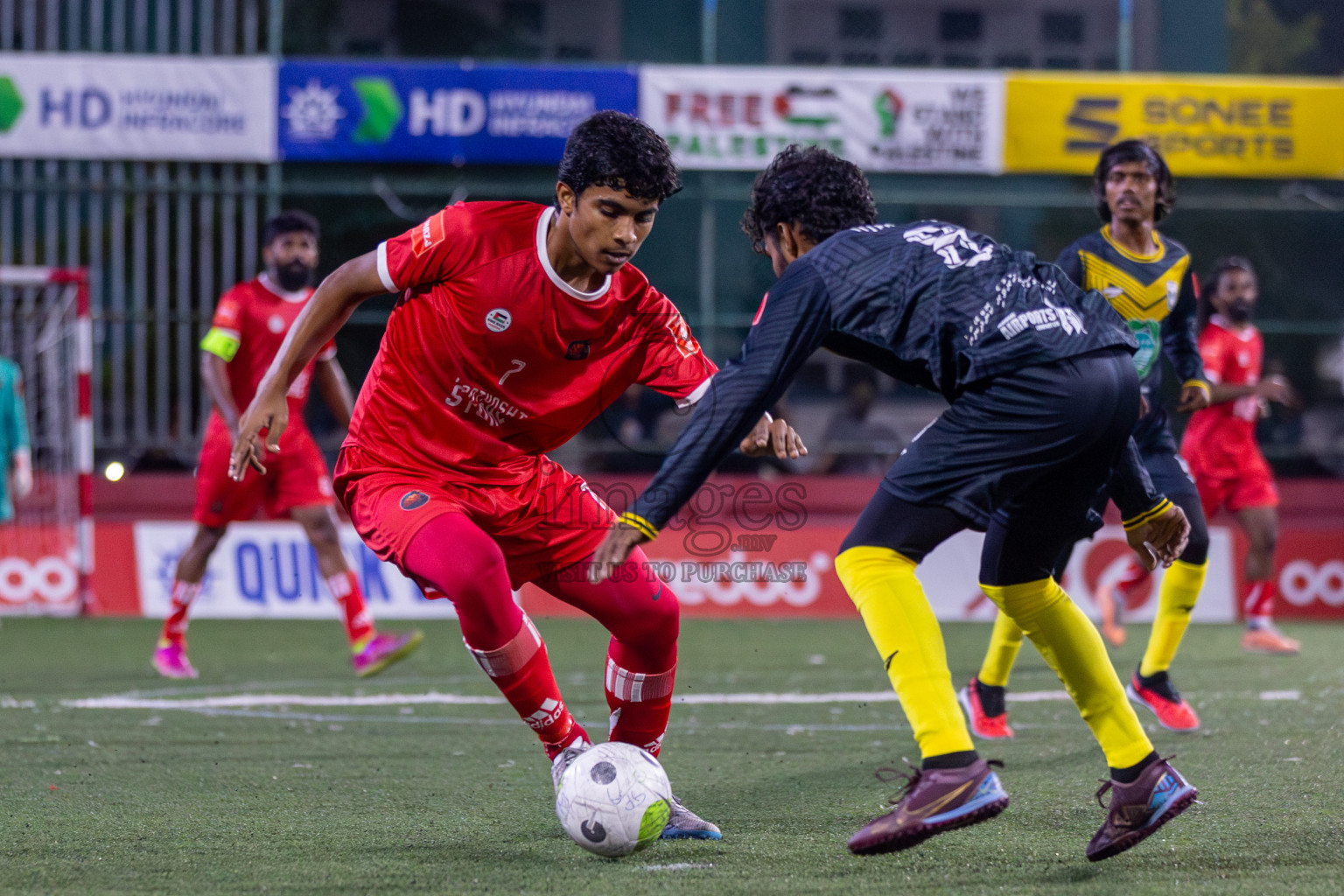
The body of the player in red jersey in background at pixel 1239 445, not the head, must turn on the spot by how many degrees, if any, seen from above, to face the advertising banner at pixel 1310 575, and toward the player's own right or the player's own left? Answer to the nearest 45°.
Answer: approximately 135° to the player's own left

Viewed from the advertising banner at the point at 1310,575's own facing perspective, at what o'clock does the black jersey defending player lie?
The black jersey defending player is roughly at 12 o'clock from the advertising banner.

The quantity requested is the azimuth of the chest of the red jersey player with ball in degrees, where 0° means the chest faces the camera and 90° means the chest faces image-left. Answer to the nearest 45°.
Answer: approximately 315°

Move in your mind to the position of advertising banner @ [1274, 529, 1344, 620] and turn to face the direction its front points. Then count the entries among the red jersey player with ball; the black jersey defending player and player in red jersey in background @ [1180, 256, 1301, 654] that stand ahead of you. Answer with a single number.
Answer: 3

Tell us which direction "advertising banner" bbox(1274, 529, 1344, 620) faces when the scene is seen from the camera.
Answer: facing the viewer

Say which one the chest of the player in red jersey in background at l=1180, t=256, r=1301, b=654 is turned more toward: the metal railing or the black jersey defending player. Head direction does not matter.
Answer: the black jersey defending player

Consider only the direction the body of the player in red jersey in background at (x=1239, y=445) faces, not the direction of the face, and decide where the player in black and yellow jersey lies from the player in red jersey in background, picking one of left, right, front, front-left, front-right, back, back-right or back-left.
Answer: front-right

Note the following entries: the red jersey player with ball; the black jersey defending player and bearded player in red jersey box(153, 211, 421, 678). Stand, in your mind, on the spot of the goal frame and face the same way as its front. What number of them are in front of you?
3
